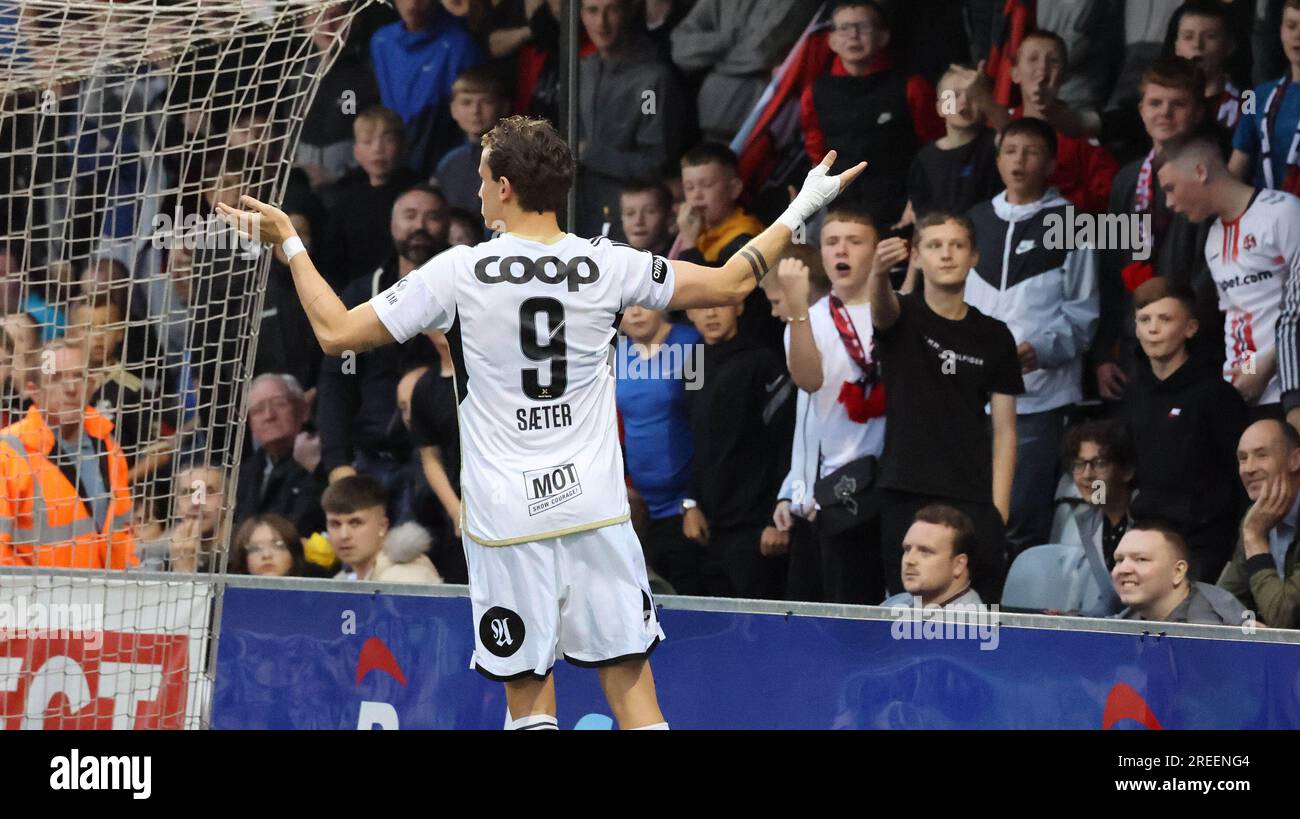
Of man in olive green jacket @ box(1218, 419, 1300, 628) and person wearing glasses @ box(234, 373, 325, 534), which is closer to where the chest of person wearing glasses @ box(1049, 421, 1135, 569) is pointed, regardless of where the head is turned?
the person wearing glasses

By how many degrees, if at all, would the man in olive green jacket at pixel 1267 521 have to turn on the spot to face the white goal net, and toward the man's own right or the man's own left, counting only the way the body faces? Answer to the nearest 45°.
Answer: approximately 45° to the man's own right

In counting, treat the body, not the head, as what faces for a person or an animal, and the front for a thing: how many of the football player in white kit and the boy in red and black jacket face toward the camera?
1

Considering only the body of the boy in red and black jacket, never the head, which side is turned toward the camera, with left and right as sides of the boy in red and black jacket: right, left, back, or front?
front

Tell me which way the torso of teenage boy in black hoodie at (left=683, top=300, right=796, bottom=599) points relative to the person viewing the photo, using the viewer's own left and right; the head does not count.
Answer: facing the viewer and to the left of the viewer

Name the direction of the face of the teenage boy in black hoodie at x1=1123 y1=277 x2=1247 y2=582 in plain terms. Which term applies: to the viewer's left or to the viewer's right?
to the viewer's left

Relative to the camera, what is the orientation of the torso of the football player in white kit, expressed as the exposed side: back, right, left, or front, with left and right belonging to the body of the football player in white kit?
back

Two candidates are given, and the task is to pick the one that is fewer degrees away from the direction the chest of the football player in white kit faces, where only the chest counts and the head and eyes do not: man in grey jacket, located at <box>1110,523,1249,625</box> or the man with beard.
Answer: the man with beard
